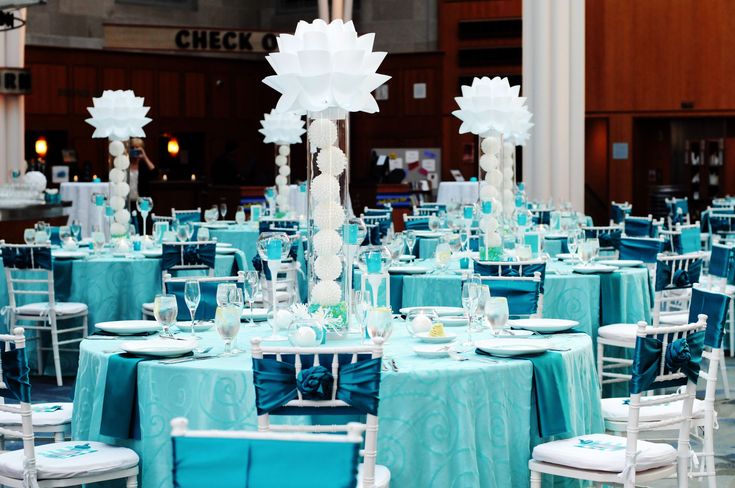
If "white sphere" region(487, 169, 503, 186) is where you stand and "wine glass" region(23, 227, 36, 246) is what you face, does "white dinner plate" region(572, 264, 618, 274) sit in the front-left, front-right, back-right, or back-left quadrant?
back-left

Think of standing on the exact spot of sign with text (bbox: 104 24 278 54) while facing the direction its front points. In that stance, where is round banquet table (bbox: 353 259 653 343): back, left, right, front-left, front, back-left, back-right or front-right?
front

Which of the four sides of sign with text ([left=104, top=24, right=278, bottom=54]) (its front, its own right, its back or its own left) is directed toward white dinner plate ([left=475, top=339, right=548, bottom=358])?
front

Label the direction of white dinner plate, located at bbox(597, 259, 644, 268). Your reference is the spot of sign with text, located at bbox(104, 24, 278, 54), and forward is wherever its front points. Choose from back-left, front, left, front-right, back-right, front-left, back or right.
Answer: front

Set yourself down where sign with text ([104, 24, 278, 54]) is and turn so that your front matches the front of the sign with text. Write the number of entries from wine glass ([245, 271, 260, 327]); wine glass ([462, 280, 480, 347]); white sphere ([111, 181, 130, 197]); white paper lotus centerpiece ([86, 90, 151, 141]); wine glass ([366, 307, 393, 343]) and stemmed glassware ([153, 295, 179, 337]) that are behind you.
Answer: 0

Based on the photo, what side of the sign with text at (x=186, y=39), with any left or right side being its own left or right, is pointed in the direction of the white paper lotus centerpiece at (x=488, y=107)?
front

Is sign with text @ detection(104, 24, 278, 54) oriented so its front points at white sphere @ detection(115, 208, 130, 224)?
yes

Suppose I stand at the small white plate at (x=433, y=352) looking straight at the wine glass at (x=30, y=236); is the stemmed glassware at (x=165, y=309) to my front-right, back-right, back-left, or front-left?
front-left

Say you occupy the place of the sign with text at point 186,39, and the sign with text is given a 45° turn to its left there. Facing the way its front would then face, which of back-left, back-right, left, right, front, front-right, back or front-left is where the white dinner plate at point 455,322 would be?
front-right

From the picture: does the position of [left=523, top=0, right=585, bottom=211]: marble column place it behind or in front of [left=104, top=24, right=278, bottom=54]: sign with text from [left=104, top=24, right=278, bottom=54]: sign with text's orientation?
in front

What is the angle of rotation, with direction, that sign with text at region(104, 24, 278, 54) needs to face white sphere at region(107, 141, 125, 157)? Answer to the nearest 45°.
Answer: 0° — it already faces it

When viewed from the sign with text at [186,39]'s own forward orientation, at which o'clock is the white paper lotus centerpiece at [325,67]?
The white paper lotus centerpiece is roughly at 12 o'clock from the sign with text.

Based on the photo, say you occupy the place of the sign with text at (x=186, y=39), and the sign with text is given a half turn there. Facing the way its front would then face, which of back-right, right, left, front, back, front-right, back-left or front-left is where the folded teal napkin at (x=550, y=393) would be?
back

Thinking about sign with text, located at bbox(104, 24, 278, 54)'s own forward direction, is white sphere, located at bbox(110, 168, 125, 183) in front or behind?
in front

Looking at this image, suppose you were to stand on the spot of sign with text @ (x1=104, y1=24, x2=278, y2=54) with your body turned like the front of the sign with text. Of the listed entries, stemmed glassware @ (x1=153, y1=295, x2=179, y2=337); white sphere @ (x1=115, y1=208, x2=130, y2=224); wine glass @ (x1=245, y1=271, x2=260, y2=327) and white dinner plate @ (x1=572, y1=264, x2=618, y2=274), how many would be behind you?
0

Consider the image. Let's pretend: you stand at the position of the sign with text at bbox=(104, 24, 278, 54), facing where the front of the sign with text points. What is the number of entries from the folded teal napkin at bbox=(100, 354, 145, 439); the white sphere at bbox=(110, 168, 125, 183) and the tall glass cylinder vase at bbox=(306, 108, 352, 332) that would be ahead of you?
3

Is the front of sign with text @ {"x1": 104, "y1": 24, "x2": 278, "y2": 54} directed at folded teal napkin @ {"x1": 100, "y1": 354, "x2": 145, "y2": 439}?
yes

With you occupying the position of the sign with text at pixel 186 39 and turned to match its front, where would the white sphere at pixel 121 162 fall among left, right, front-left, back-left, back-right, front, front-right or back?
front

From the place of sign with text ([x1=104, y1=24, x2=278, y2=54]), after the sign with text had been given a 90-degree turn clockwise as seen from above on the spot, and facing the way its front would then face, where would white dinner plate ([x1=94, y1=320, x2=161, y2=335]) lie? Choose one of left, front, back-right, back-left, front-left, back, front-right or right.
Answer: left

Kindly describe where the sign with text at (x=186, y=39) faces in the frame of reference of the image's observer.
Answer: facing the viewer

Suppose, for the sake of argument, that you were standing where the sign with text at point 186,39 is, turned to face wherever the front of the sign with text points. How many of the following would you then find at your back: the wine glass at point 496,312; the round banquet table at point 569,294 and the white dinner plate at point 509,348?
0

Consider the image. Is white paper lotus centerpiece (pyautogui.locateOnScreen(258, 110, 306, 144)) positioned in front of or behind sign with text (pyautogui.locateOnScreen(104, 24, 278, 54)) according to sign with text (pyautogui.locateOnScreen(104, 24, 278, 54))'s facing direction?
in front
